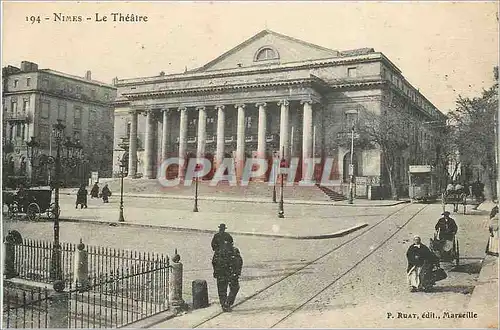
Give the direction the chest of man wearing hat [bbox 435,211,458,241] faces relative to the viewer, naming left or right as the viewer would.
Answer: facing the viewer

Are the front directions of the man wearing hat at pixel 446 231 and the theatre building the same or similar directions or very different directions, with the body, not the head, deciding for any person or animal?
same or similar directions

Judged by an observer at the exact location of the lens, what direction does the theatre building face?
facing the viewer and to the left of the viewer

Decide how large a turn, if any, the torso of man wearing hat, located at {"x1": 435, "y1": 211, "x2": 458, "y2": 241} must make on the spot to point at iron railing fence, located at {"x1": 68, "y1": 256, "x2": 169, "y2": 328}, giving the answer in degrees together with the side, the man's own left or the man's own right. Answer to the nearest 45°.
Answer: approximately 45° to the man's own right

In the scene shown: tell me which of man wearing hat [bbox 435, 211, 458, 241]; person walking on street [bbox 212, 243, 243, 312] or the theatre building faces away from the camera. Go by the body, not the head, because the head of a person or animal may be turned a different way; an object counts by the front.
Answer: the person walking on street

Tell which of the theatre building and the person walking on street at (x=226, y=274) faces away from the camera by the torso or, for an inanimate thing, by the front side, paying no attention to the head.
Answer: the person walking on street

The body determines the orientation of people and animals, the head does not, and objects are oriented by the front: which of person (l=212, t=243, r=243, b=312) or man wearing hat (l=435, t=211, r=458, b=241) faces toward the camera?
the man wearing hat

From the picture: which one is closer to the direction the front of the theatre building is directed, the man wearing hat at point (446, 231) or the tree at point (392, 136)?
the man wearing hat

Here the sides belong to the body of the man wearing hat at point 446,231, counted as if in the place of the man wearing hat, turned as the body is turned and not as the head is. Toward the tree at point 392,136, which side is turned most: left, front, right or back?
back

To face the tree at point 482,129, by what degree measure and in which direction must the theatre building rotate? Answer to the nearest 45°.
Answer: approximately 45° to its left

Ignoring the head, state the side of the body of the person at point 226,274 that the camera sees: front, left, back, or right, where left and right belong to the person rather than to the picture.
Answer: back

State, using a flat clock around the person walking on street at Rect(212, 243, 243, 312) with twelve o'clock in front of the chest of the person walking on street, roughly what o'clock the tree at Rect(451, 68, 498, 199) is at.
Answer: The tree is roughly at 2 o'clock from the person walking on street.

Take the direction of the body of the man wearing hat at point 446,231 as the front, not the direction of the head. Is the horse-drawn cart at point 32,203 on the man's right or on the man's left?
on the man's right

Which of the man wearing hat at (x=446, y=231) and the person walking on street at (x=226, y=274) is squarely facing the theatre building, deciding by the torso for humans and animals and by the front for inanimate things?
the person walking on street

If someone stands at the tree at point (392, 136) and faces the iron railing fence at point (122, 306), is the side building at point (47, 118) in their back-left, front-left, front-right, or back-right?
front-right
